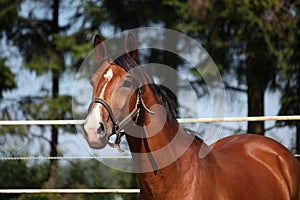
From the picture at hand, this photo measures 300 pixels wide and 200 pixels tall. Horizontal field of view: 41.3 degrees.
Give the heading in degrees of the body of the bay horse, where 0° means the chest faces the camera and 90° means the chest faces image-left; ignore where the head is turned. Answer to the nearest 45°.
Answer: approximately 45°
